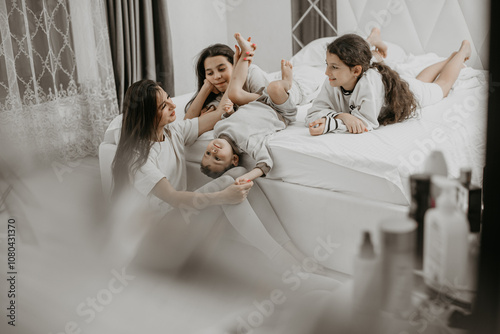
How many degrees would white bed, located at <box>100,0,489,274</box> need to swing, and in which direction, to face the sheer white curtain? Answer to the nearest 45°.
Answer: approximately 45° to its right

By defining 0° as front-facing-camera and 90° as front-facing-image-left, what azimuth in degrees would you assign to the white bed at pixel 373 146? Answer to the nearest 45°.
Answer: approximately 45°
